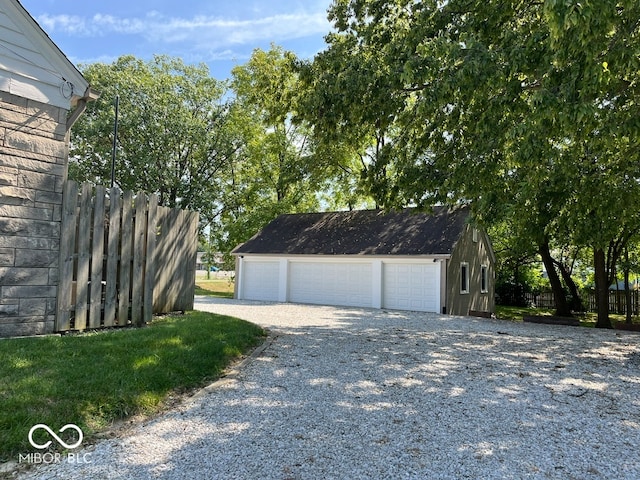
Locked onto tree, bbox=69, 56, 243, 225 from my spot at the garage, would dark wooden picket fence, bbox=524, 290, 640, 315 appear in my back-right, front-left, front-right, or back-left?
back-right

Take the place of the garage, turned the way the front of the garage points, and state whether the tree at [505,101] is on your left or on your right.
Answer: on your left

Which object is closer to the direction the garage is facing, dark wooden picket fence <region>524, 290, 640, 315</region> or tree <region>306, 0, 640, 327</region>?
the tree

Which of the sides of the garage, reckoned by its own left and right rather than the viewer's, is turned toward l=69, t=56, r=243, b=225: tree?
right

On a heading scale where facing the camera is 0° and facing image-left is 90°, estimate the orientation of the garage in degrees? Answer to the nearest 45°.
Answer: approximately 45°
